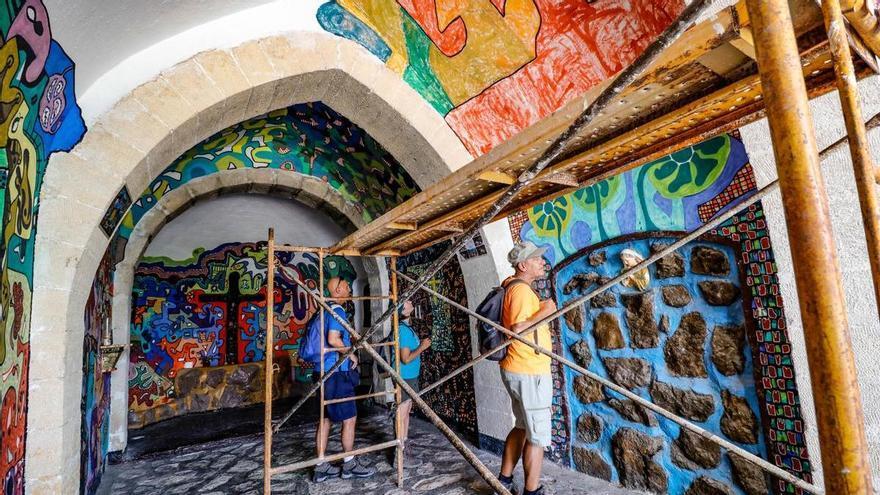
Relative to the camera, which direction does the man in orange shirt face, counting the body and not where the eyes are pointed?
to the viewer's right

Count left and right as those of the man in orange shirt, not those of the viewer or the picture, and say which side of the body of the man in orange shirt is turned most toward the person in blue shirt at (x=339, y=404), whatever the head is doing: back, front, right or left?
back

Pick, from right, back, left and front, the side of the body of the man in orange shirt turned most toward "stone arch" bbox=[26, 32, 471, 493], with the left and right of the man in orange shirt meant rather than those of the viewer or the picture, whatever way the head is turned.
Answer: back

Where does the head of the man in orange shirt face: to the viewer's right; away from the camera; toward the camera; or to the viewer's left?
to the viewer's right

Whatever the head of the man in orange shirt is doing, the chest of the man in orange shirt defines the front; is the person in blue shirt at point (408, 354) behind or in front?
behind

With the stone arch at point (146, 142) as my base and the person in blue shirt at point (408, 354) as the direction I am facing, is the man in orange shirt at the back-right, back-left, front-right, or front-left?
front-right

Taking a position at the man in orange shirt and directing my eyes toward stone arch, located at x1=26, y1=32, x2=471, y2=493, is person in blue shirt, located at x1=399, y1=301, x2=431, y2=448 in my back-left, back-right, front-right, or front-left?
front-right
